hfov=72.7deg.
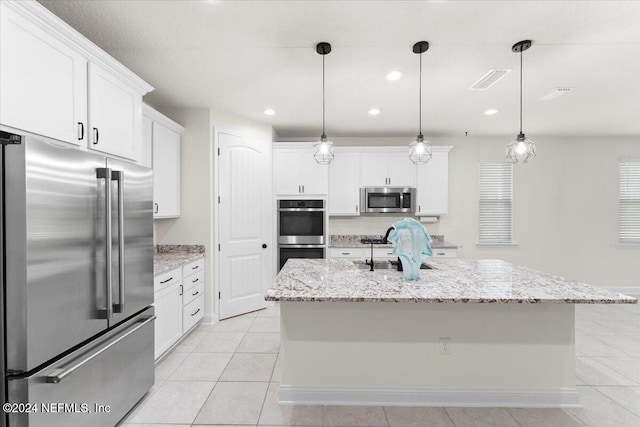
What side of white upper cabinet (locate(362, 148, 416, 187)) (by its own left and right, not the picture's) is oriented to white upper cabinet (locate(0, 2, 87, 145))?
front

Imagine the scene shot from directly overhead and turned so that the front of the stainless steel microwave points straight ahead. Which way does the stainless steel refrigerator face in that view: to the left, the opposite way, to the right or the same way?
to the left

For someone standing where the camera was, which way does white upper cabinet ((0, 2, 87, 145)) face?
facing the viewer and to the right of the viewer

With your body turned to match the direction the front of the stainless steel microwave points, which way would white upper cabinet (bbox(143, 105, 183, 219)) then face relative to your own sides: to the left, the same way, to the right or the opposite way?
to the left

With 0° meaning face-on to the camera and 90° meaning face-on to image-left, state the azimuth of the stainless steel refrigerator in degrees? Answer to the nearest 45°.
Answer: approximately 315°

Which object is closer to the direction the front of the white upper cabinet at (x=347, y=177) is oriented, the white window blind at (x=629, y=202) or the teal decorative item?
the teal decorative item

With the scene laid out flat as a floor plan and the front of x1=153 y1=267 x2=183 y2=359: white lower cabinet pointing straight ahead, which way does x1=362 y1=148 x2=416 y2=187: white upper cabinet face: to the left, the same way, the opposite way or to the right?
to the right

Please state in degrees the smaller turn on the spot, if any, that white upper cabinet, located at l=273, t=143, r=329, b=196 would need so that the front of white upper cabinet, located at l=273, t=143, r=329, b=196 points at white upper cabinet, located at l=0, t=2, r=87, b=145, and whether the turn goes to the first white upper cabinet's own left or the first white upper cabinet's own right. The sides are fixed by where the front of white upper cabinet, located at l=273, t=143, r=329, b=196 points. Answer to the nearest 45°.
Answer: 0° — it already faces it

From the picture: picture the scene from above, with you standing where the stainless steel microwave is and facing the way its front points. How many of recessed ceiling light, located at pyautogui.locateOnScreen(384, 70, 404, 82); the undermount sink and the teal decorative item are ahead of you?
3

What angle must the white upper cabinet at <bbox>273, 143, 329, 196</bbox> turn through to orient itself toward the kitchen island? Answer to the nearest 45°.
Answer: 0° — it already faces it

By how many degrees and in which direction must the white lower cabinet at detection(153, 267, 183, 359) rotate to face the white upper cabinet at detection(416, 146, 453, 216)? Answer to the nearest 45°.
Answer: approximately 45° to its left

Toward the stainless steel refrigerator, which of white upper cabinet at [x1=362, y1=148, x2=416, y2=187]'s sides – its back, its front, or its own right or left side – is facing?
front
